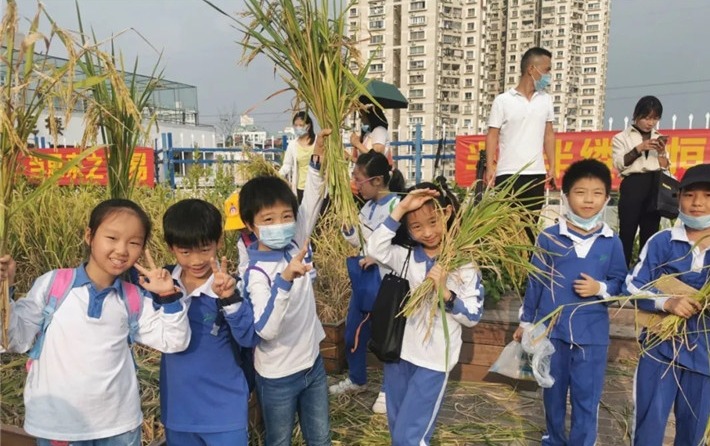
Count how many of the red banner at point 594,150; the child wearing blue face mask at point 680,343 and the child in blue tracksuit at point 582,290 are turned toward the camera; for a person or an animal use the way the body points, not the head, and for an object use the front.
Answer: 3

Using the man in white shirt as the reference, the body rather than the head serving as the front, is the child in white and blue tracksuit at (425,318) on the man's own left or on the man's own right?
on the man's own right

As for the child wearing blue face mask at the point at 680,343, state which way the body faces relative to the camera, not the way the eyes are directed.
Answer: toward the camera

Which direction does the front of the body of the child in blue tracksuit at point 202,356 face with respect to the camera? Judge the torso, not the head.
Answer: toward the camera

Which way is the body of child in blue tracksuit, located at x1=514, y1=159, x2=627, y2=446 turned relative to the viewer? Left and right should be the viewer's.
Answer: facing the viewer

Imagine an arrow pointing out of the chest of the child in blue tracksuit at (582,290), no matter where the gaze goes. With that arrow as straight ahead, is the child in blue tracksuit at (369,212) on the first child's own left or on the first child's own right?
on the first child's own right

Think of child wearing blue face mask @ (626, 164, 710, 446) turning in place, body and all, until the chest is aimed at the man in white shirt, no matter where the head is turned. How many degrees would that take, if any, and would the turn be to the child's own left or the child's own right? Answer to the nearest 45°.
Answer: approximately 135° to the child's own right

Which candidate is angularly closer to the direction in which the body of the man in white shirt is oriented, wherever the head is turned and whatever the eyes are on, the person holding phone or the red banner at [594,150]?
the person holding phone

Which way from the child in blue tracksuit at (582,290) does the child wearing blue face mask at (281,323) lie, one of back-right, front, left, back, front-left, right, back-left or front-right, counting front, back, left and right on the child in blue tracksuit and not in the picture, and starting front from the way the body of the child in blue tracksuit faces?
front-right

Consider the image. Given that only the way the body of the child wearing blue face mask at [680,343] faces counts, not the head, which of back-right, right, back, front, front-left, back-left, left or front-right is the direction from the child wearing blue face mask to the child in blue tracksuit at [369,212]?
right
